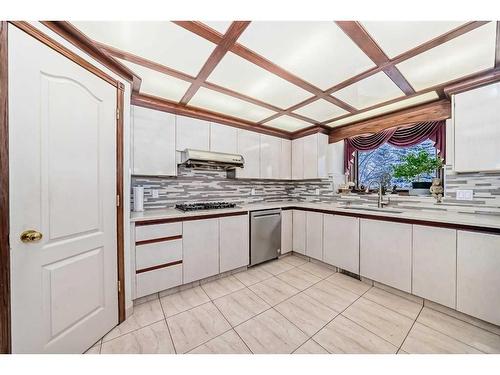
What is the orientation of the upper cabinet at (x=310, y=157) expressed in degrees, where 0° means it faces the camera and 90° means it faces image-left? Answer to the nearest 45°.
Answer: approximately 45°

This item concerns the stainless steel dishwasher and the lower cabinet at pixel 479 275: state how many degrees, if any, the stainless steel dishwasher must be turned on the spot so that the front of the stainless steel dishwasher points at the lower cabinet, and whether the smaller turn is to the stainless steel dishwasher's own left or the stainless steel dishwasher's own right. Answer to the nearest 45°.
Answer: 0° — it already faces it
